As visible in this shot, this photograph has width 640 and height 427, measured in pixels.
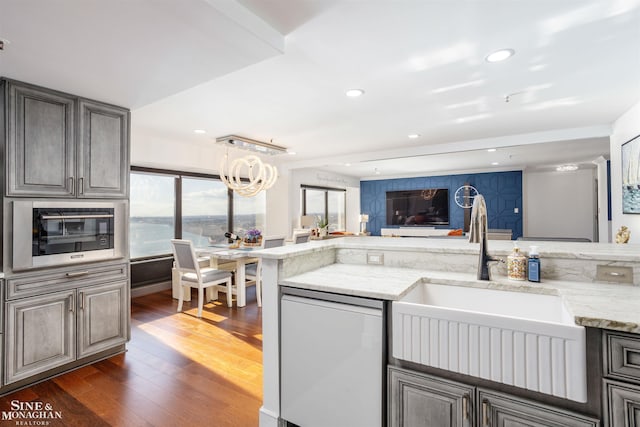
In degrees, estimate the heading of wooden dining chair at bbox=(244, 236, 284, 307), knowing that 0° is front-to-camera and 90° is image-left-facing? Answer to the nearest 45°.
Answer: approximately 135°

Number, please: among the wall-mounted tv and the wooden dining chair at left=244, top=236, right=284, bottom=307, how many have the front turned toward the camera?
1

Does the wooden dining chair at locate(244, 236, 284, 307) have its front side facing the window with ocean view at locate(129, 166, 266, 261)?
yes

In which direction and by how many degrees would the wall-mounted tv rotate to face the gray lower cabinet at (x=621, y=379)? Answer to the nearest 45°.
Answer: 0° — it already faces it

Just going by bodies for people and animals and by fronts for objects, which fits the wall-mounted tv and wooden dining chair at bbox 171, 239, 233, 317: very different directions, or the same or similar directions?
very different directions

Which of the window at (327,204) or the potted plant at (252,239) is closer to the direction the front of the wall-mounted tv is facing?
the potted plant

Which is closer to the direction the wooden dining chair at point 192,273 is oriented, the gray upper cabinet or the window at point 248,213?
the window
